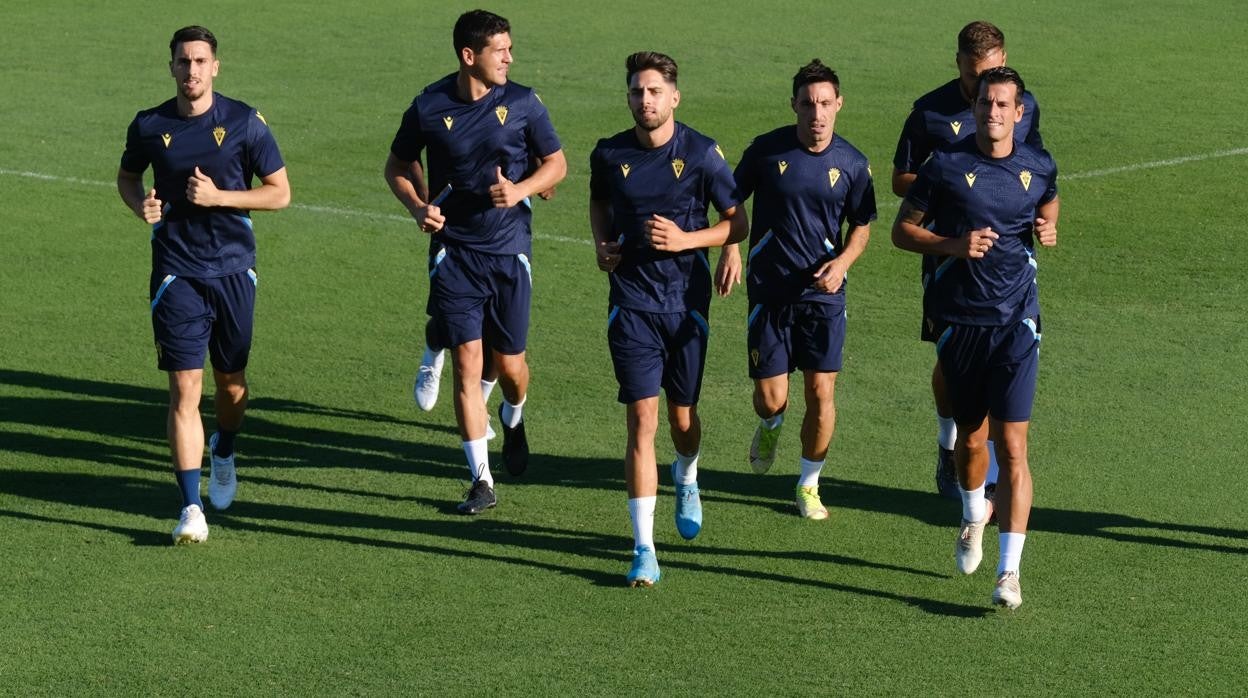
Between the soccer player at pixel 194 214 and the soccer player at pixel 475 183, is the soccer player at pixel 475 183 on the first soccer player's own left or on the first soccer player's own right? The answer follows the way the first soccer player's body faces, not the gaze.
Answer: on the first soccer player's own left

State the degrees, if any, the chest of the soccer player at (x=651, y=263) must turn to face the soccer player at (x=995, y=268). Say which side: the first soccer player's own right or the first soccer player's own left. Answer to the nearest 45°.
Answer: approximately 90° to the first soccer player's own left

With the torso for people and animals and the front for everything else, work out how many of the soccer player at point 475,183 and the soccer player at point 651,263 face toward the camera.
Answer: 2

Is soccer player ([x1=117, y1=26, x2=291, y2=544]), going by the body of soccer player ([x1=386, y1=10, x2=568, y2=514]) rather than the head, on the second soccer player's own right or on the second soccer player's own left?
on the second soccer player's own right

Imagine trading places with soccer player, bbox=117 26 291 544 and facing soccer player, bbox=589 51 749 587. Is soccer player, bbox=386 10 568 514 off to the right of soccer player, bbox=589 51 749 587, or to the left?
left

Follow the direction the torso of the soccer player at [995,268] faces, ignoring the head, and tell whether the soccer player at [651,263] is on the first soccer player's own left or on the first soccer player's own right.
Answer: on the first soccer player's own right

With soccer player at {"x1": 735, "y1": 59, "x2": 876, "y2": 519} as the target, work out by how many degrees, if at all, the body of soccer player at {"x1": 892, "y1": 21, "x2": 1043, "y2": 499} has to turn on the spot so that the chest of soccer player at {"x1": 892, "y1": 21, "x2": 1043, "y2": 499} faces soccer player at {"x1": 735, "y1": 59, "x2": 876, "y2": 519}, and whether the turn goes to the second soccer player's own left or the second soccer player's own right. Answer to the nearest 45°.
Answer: approximately 45° to the second soccer player's own right

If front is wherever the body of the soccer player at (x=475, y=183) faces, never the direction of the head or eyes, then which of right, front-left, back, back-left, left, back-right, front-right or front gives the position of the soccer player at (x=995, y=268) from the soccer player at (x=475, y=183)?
front-left

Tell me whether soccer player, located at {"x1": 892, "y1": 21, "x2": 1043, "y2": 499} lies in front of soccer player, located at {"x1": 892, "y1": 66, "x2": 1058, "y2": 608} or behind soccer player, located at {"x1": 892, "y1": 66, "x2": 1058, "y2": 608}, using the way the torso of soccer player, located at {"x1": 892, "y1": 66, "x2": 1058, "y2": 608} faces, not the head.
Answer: behind

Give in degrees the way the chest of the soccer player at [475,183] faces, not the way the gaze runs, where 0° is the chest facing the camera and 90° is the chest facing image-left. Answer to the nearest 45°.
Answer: approximately 0°
